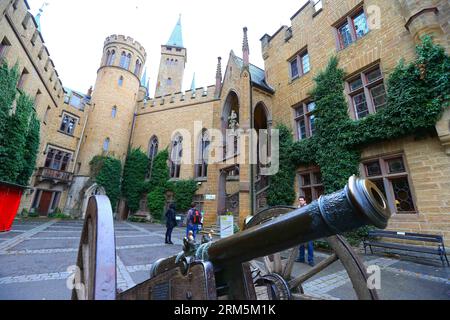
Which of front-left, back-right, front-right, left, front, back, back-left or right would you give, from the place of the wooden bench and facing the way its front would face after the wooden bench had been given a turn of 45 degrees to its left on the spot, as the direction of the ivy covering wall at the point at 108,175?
right

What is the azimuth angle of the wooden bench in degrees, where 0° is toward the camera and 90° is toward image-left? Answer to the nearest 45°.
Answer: approximately 45°

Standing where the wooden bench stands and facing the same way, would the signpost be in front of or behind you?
in front

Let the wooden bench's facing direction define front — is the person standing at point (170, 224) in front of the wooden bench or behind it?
in front
